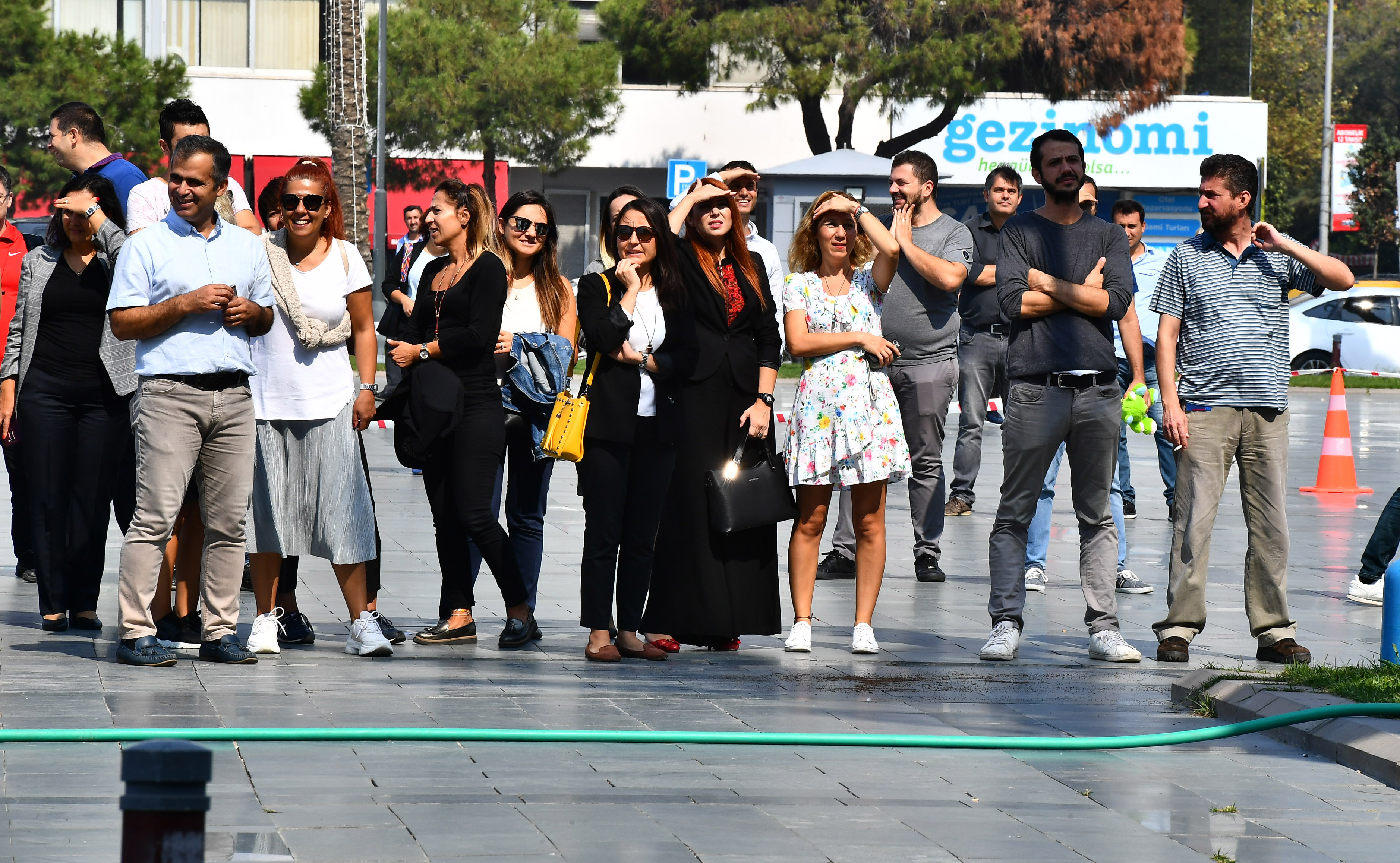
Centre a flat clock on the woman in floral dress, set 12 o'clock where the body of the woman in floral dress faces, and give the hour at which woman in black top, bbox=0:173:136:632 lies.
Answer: The woman in black top is roughly at 3 o'clock from the woman in floral dress.

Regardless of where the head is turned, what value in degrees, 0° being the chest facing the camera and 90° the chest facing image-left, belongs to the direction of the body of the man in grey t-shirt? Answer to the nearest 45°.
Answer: approximately 45°

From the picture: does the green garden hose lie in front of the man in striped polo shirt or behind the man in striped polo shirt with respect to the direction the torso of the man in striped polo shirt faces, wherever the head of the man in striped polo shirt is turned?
in front

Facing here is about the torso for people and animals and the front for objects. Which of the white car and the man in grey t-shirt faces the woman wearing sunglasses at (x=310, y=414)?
the man in grey t-shirt

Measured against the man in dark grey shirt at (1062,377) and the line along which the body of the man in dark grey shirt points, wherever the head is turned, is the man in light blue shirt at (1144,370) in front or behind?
behind

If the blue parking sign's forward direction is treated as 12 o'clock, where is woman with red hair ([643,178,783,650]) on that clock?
The woman with red hair is roughly at 12 o'clock from the blue parking sign.

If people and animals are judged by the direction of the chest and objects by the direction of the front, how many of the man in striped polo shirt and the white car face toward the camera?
1

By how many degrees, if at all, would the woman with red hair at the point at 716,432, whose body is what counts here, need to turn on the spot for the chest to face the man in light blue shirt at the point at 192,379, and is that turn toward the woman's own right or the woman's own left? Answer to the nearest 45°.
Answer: approximately 90° to the woman's own right

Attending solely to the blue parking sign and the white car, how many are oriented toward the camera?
1
